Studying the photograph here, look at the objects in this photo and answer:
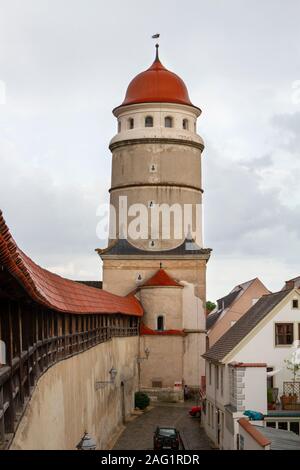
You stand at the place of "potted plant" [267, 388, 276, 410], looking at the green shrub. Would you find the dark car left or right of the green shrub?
left

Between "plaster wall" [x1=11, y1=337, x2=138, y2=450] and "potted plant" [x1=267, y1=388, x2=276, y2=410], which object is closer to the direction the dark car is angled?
the plaster wall

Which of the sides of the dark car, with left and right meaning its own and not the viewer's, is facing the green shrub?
front

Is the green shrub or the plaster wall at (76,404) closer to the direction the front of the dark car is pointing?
the green shrub

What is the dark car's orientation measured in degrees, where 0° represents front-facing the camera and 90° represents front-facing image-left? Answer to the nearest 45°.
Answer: approximately 180°
